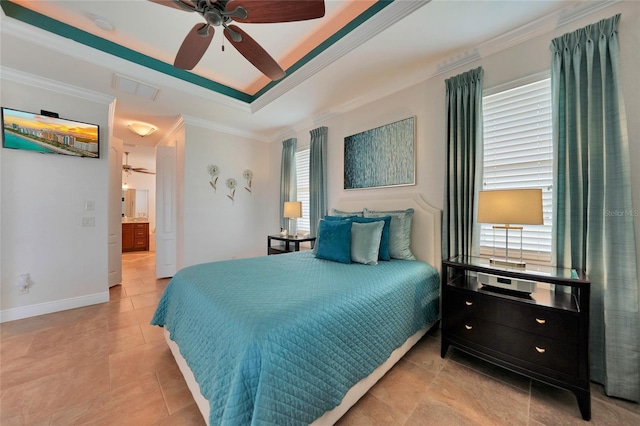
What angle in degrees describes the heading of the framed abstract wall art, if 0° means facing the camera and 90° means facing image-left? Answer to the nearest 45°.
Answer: approximately 45°

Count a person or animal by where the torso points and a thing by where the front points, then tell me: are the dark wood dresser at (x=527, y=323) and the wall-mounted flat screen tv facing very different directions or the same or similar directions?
very different directions

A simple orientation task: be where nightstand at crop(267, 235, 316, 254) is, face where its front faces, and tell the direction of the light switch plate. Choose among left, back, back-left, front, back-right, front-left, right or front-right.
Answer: front-right

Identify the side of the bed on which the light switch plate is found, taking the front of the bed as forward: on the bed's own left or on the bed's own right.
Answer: on the bed's own right

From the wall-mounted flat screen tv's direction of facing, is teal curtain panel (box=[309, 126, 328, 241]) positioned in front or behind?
in front

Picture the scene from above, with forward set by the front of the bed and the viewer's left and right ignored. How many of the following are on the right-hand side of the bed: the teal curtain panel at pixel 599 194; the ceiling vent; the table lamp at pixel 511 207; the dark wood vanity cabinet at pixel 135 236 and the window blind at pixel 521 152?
2

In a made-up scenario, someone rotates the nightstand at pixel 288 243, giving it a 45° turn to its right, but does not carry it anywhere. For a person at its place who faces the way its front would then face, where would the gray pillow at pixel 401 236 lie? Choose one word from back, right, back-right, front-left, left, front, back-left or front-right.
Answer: back-left

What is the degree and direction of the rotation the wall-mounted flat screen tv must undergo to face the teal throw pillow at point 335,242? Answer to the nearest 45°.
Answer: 0° — it already faces it

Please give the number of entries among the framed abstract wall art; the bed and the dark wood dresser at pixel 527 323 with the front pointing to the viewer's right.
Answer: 0

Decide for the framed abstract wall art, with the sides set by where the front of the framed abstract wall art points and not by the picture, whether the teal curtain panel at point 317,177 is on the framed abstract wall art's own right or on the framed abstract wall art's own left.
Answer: on the framed abstract wall art's own right

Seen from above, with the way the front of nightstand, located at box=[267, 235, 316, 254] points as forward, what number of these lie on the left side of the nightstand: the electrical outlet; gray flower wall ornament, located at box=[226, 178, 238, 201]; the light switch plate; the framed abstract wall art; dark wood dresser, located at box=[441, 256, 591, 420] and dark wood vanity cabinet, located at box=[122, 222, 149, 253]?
2

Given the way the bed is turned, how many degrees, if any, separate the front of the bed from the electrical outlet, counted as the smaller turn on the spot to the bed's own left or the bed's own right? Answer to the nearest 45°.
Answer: approximately 90° to the bed's own right
